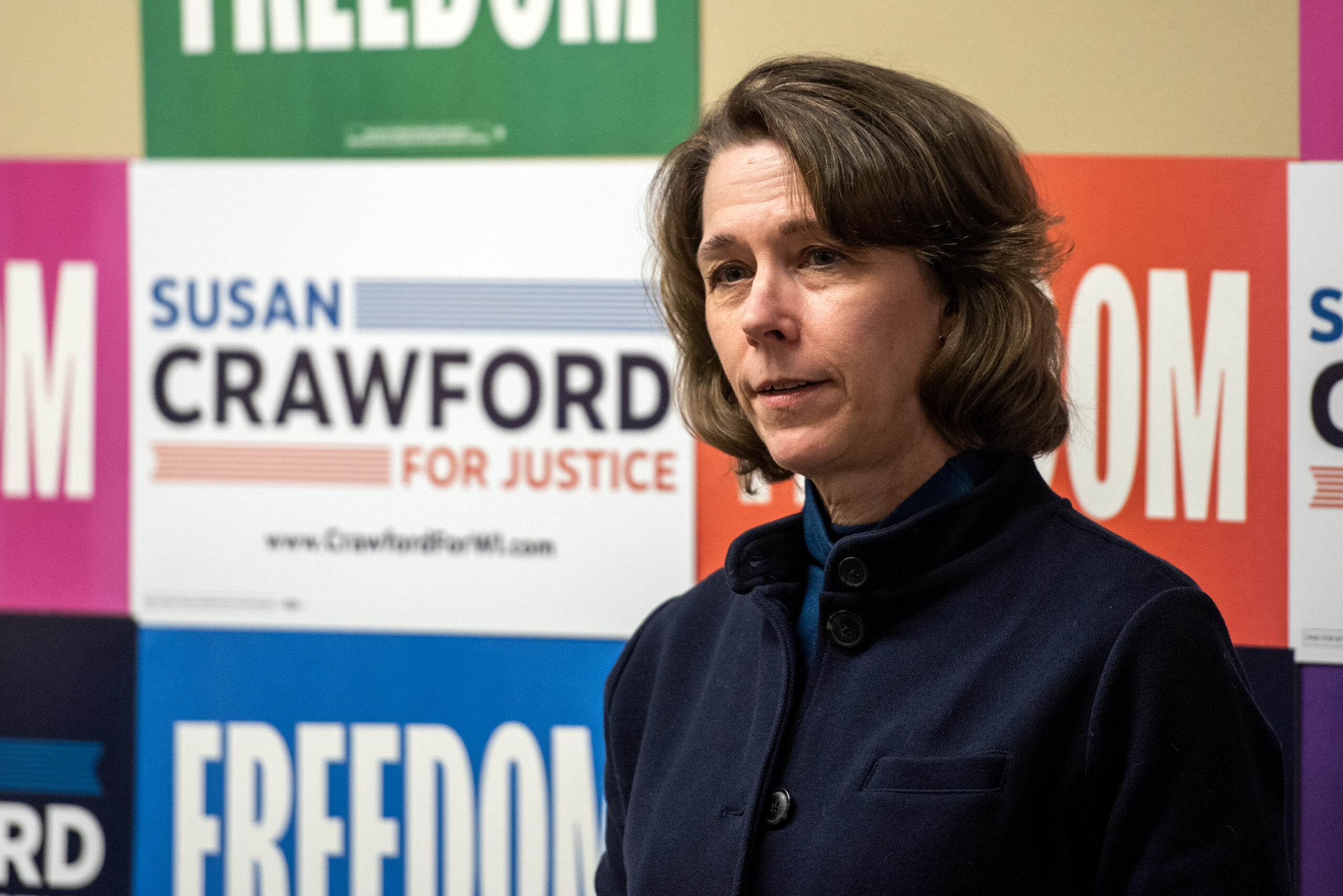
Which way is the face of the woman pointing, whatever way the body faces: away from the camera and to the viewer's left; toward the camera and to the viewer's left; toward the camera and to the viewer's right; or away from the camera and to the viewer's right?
toward the camera and to the viewer's left

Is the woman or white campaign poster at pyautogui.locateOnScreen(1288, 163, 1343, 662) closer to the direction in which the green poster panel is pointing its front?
the woman

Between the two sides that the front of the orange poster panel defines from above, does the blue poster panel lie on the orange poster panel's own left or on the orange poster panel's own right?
on the orange poster panel's own right

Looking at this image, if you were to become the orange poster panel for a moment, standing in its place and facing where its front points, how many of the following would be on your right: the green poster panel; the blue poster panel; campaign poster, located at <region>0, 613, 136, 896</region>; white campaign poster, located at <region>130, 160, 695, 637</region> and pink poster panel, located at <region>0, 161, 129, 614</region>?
5

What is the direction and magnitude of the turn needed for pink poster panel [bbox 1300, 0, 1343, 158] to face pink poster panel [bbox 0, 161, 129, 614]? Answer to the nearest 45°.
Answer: approximately 90° to its right

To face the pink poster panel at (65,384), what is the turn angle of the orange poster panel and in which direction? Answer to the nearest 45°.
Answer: approximately 90° to its right

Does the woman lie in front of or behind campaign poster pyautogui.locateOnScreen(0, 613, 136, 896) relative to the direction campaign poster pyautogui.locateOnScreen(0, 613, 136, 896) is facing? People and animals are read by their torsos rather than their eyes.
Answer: in front

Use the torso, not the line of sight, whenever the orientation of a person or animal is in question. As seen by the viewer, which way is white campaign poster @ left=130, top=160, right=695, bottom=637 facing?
toward the camera

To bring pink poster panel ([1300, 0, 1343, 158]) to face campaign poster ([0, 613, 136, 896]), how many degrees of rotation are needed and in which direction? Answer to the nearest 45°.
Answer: approximately 90° to its right

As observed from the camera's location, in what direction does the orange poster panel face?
facing the viewer

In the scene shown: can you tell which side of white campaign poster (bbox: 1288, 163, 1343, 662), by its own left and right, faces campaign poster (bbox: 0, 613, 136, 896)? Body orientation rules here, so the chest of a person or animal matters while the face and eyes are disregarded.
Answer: right

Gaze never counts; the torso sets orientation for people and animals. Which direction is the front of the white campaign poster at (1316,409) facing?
toward the camera
